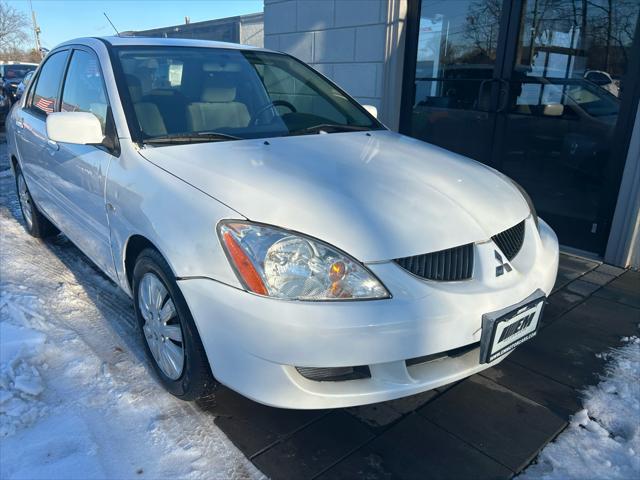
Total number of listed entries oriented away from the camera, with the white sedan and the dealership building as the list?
0

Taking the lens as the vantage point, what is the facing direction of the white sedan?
facing the viewer and to the right of the viewer

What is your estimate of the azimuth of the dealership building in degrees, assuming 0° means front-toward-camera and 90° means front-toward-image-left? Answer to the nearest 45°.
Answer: approximately 45°

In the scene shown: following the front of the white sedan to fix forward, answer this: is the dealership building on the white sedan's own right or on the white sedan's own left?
on the white sedan's own left

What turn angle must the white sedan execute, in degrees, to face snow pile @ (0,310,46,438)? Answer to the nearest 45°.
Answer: approximately 135° to its right

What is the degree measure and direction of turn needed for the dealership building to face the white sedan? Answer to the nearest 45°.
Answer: approximately 45° to its left

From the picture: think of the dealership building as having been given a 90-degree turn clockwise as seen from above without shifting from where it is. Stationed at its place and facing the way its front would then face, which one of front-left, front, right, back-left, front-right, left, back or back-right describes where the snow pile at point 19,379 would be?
left

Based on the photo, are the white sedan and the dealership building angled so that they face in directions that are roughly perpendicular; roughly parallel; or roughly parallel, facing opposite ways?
roughly perpendicular
